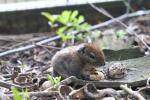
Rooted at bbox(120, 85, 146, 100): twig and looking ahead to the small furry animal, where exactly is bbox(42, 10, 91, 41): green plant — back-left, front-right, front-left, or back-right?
front-right

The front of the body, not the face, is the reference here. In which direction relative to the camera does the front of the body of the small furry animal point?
to the viewer's right

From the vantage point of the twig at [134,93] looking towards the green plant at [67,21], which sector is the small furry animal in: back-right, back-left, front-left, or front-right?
front-left

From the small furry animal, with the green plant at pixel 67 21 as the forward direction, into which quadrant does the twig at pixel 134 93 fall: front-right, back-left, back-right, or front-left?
back-right

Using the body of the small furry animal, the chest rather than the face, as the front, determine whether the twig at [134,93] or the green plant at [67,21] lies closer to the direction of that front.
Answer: the twig

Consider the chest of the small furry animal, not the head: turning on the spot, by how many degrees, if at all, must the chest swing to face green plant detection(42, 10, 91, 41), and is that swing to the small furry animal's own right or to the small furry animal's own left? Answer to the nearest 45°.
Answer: approximately 90° to the small furry animal's own left

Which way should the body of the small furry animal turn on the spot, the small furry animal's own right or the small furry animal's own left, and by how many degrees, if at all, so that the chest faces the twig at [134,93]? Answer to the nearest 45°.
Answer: approximately 45° to the small furry animal's own right
